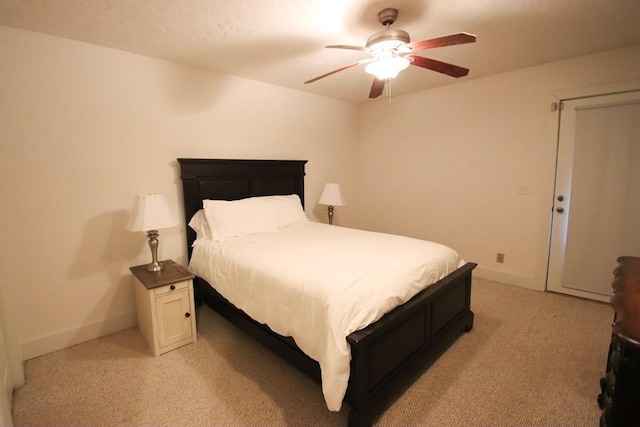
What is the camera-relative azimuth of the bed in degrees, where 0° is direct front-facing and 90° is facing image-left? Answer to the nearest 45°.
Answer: approximately 315°

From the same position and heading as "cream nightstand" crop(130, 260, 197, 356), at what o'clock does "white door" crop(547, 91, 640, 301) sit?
The white door is roughly at 11 o'clock from the cream nightstand.

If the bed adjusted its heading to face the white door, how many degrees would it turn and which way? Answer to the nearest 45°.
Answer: approximately 90° to its left

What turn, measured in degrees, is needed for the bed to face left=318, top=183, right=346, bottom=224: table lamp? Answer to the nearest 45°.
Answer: approximately 135° to its left
